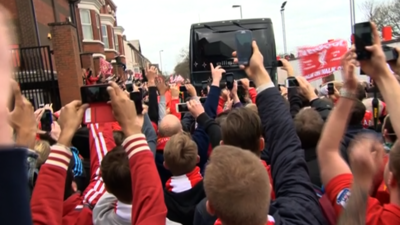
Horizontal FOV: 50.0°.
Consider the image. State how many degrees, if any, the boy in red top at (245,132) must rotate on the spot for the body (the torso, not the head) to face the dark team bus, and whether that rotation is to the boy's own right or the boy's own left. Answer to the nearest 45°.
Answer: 0° — they already face it

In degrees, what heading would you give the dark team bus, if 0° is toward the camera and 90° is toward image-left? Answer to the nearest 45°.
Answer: approximately 0°

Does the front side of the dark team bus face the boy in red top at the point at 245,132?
yes

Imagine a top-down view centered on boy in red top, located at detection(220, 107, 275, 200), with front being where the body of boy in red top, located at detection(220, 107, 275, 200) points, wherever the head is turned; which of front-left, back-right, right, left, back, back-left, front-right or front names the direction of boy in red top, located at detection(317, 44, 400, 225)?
back-right

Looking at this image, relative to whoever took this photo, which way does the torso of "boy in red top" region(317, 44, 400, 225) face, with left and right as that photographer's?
facing away from the viewer

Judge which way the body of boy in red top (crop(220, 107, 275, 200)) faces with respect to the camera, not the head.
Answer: away from the camera

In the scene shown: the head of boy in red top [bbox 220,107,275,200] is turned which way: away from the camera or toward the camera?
away from the camera

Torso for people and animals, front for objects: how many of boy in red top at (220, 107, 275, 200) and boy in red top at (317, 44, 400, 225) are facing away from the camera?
2

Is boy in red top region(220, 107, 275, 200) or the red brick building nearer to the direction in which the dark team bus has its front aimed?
the boy in red top

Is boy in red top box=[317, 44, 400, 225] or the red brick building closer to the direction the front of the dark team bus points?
the boy in red top

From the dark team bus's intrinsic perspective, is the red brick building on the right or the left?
on its right

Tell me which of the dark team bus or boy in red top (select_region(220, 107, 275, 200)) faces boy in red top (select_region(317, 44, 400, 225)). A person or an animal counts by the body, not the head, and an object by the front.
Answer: the dark team bus
